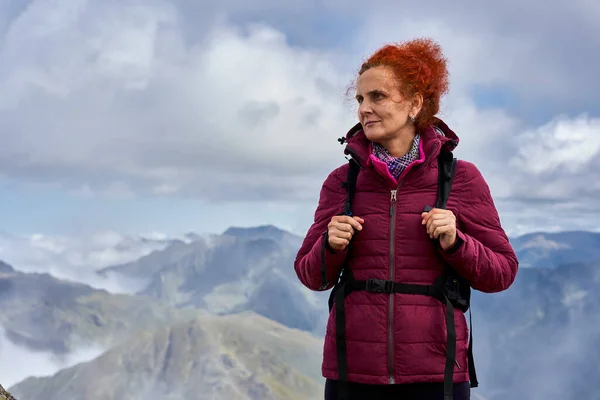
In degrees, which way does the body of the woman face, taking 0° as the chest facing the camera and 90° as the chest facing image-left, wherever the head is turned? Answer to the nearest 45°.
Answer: approximately 0°

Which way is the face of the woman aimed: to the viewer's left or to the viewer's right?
to the viewer's left
